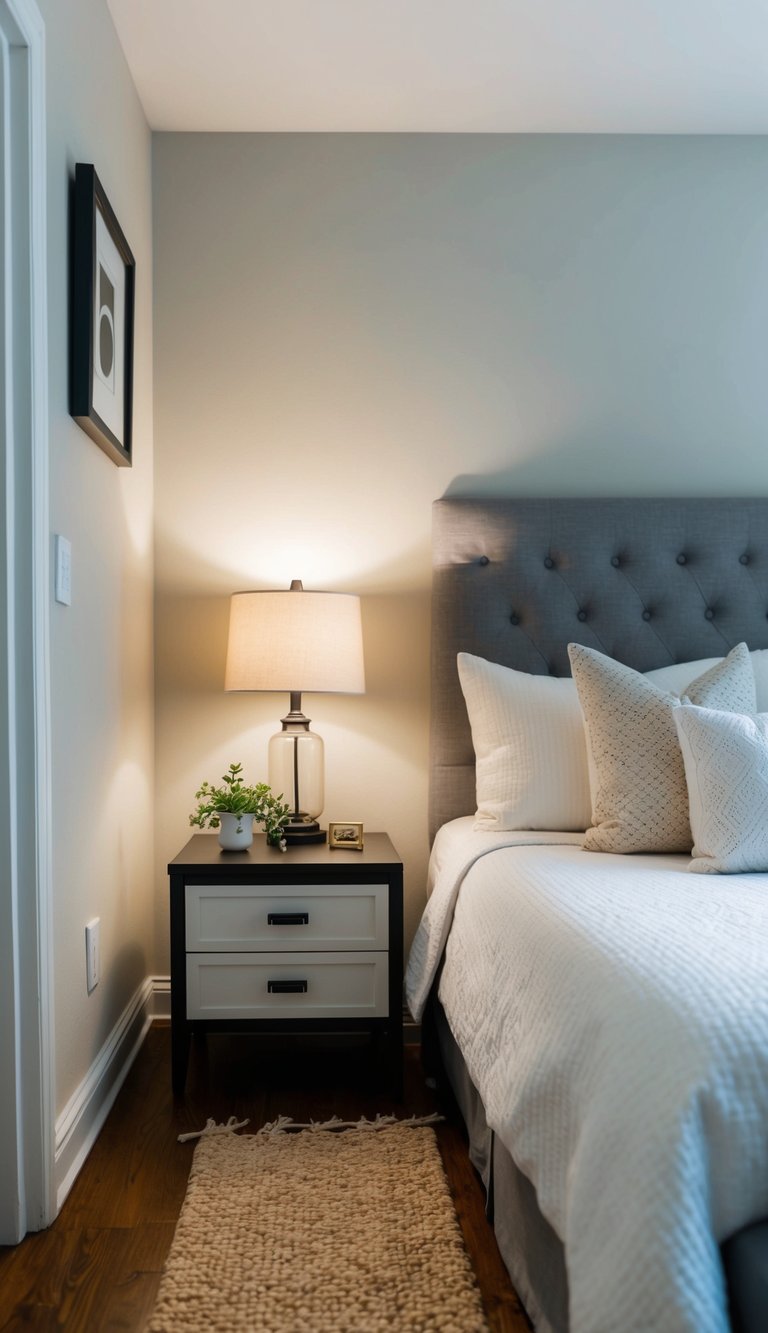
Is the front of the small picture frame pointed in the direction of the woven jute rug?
yes

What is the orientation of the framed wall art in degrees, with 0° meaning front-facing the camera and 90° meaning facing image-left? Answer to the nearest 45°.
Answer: approximately 270°

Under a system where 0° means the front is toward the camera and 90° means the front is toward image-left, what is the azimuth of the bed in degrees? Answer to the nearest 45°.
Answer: approximately 0°

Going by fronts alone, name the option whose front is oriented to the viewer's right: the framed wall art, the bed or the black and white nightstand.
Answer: the framed wall art

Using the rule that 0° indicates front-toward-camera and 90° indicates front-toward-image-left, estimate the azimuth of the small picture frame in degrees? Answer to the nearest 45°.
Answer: approximately 0°

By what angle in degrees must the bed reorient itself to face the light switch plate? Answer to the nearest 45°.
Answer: approximately 90° to its right
